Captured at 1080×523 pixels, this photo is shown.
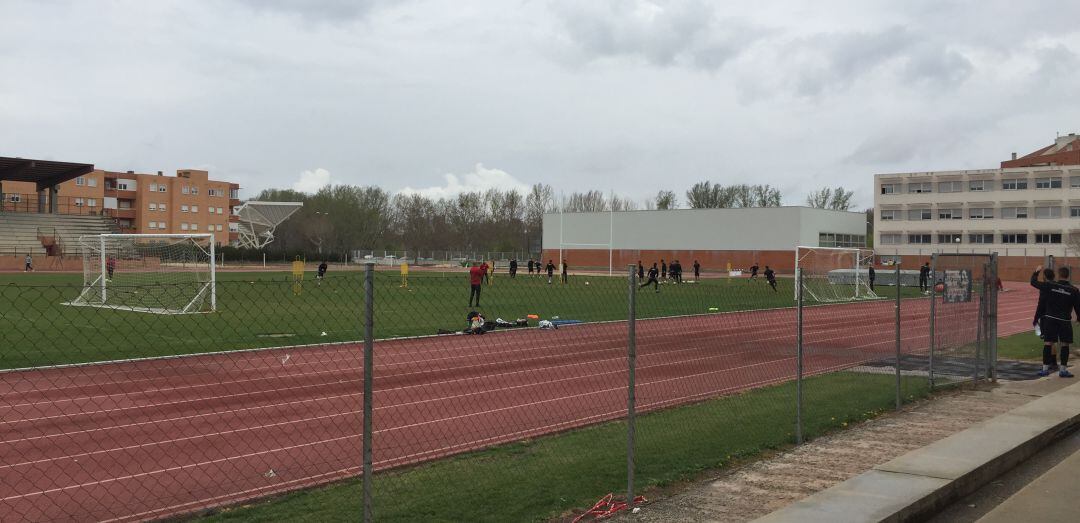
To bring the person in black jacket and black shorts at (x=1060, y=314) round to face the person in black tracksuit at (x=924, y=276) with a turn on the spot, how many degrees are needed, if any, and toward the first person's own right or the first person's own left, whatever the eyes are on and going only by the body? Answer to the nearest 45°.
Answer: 0° — they already face them

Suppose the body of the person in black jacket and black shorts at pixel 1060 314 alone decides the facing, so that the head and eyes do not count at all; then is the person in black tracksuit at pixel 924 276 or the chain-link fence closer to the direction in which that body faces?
the person in black tracksuit

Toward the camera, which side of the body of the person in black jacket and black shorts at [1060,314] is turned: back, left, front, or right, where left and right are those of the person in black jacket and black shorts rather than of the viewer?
back

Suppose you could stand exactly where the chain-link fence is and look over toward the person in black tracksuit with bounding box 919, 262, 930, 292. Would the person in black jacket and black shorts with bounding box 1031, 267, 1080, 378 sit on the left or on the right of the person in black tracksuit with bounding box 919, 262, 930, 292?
right
